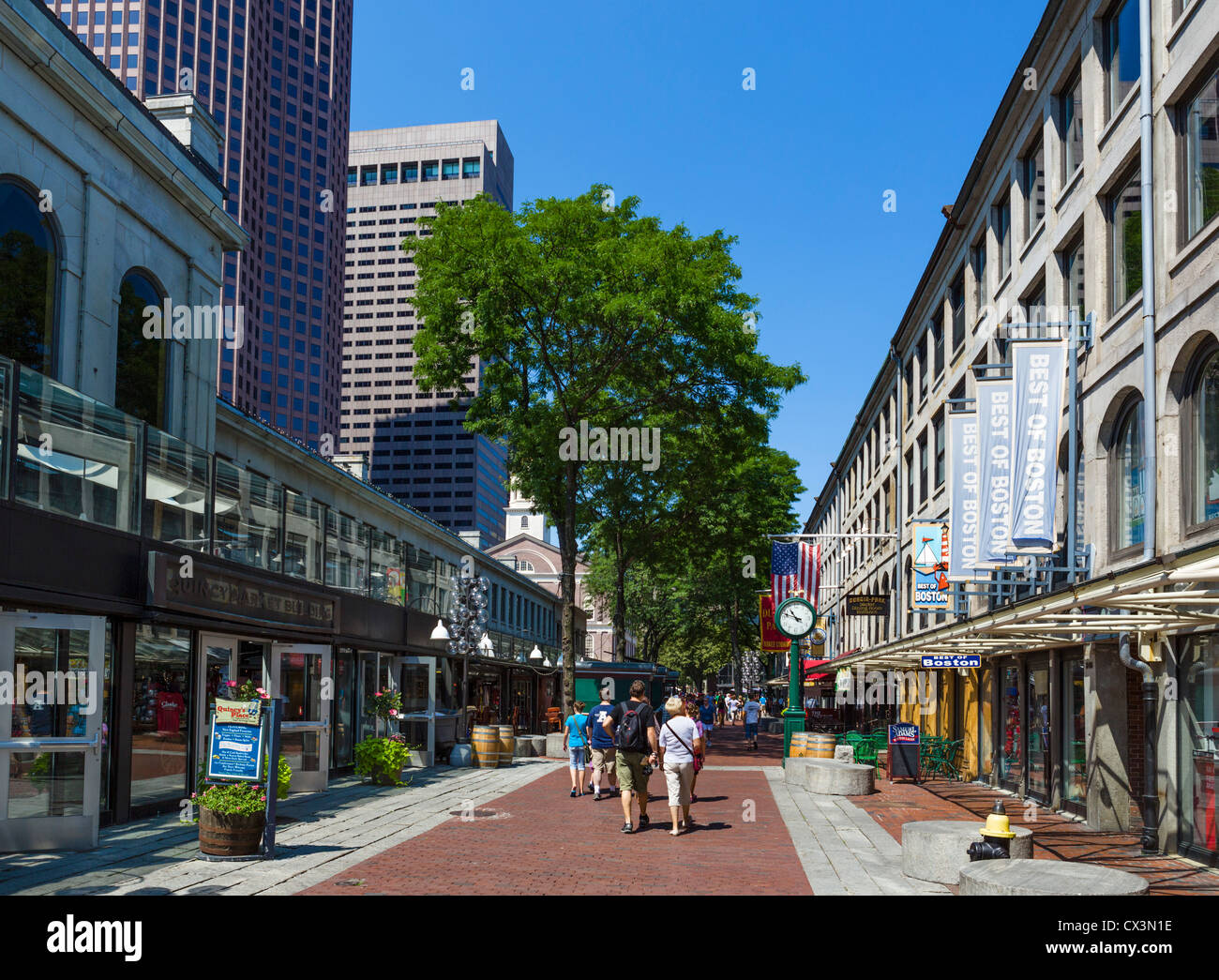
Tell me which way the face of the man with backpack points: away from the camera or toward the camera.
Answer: away from the camera

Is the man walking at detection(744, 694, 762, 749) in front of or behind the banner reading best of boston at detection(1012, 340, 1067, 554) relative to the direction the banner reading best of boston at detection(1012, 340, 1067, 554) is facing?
behind

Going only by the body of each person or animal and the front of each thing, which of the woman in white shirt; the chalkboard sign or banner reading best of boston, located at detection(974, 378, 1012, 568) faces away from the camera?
the woman in white shirt

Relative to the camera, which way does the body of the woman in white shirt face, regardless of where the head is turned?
away from the camera

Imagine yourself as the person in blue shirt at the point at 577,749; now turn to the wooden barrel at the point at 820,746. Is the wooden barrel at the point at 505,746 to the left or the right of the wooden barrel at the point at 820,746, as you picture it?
left

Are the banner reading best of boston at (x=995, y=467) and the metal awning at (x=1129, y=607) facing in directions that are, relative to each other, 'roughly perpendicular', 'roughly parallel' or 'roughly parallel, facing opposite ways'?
roughly perpendicular

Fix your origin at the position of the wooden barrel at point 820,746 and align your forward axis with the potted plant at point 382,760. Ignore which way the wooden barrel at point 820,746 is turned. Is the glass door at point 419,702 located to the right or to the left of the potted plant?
right

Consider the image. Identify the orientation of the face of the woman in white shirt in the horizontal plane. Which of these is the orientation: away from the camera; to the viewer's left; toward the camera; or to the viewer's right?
away from the camera

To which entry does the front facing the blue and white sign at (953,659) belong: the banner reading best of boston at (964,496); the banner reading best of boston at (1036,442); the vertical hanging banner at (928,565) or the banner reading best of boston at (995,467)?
the vertical hanging banner

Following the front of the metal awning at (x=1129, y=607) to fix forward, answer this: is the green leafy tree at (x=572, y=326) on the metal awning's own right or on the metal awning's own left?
on the metal awning's own right

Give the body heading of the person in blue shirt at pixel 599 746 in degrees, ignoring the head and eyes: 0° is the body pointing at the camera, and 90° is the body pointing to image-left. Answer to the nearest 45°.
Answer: approximately 180°
